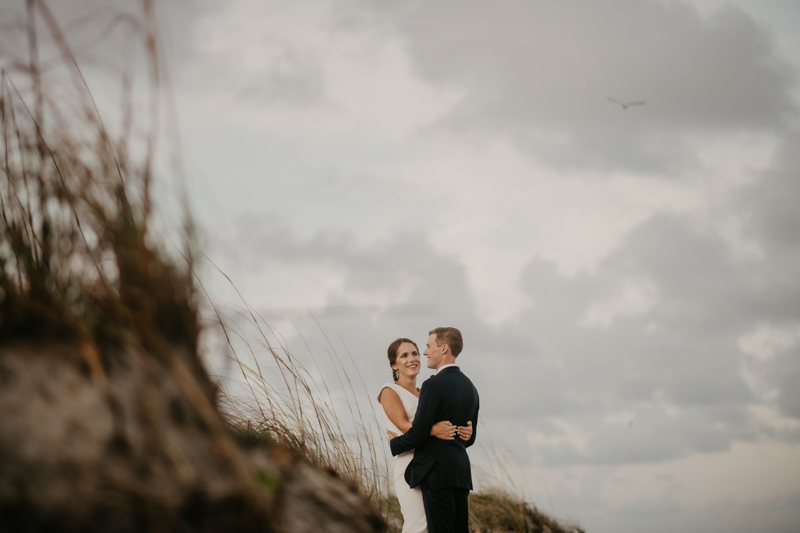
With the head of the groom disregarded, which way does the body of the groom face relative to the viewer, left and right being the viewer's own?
facing away from the viewer and to the left of the viewer

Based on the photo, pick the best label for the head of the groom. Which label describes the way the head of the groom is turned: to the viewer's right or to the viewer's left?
to the viewer's left

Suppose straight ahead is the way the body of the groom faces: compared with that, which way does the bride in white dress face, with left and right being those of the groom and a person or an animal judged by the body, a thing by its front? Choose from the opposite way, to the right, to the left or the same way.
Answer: the opposite way

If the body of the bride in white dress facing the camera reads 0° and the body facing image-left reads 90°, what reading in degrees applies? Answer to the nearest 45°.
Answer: approximately 315°
